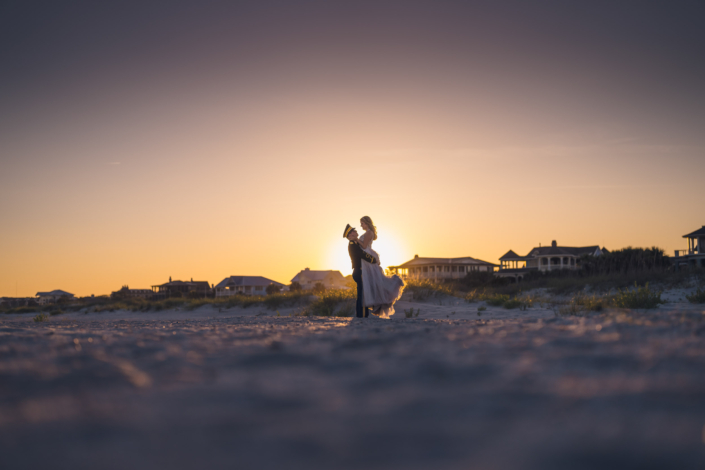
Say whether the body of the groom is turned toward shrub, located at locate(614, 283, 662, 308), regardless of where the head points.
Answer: yes

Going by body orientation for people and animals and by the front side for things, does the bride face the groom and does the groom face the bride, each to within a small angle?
yes

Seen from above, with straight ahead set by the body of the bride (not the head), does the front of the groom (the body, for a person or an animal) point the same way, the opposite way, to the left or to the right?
the opposite way

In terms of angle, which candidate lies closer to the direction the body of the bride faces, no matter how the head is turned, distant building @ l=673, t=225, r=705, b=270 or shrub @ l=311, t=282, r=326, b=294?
the shrub

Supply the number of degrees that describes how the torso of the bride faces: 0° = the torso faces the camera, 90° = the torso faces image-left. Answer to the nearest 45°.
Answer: approximately 90°

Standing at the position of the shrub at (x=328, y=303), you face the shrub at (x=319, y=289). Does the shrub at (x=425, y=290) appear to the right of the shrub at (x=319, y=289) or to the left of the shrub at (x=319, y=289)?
right

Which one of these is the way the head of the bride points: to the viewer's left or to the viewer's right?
to the viewer's left

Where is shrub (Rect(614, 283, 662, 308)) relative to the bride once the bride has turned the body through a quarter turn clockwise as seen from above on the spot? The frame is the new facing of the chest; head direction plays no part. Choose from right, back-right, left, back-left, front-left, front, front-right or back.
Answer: right

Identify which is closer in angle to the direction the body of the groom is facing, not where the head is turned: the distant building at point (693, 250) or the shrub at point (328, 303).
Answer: the distant building

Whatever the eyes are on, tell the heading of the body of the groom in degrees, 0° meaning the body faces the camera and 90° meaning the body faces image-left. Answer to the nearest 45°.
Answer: approximately 270°

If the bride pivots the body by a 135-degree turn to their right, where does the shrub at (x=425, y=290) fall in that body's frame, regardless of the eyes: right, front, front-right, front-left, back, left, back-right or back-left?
front-left

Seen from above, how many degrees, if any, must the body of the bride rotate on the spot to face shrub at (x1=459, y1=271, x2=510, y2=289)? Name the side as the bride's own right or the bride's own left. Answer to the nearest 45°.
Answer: approximately 90° to the bride's own right
